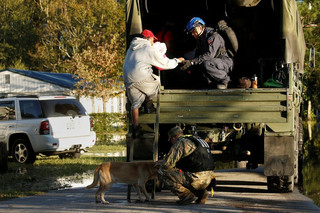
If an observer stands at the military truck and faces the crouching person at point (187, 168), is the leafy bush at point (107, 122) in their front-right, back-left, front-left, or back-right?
back-right

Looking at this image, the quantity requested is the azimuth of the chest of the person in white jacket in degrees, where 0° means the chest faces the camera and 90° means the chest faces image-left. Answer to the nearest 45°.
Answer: approximately 225°

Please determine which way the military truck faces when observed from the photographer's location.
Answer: facing away from the viewer

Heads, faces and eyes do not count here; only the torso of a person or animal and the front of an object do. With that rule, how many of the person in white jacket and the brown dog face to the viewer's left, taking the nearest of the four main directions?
0

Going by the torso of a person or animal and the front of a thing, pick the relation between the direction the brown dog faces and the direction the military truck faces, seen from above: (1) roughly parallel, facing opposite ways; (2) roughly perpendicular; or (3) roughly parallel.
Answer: roughly perpendicular

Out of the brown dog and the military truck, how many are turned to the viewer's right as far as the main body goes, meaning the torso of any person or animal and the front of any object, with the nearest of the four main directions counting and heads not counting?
1

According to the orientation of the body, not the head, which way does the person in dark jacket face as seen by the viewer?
to the viewer's left

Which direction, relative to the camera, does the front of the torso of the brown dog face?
to the viewer's right

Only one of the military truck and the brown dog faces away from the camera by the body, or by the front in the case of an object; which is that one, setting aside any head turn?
the military truck

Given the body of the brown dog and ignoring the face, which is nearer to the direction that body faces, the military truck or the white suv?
the military truck

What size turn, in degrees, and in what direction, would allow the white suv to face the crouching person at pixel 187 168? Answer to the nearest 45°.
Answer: approximately 135° to its left

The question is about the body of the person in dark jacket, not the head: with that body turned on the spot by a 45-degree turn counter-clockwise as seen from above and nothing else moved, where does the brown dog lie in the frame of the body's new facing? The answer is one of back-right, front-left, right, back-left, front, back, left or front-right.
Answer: front
